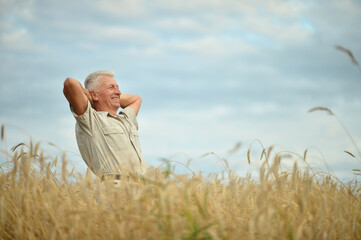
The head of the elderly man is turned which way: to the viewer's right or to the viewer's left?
to the viewer's right
